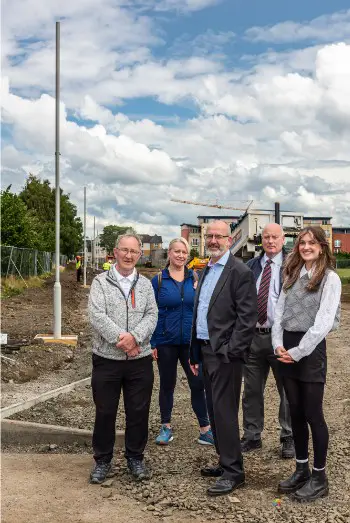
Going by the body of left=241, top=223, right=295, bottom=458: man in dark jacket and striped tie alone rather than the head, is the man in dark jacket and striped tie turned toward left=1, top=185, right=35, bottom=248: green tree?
no

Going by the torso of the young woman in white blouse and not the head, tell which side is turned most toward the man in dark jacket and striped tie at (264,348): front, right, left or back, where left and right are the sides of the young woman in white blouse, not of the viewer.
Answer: right

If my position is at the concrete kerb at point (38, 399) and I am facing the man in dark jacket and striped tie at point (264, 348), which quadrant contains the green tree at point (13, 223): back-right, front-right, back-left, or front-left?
back-left

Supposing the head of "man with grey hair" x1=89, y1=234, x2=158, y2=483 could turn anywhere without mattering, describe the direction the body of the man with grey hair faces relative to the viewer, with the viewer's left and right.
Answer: facing the viewer

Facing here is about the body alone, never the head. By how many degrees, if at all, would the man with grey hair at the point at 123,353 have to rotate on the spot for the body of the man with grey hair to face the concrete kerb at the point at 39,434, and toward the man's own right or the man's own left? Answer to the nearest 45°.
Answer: approximately 135° to the man's own right

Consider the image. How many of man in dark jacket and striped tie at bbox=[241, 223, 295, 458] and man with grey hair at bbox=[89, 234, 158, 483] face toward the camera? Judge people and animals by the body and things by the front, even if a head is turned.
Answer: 2

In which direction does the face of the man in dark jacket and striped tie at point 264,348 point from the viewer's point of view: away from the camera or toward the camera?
toward the camera

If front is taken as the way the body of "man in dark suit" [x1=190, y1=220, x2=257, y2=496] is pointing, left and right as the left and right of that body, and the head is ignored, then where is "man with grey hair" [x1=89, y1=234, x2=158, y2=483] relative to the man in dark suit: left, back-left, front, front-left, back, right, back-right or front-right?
front-right

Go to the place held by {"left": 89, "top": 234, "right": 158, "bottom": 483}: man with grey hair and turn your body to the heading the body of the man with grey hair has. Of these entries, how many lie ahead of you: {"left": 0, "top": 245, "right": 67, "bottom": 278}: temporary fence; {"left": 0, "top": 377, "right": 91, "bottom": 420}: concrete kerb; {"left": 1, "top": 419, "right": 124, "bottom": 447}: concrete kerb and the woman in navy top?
0

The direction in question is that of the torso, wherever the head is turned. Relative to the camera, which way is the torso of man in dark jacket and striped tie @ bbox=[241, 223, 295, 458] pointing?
toward the camera

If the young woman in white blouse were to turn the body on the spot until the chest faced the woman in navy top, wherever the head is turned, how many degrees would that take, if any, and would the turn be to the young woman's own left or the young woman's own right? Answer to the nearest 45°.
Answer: approximately 90° to the young woman's own right

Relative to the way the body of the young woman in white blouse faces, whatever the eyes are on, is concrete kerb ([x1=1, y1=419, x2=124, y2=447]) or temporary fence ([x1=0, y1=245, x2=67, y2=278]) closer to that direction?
the concrete kerb

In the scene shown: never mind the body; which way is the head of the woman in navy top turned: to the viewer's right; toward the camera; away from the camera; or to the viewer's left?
toward the camera

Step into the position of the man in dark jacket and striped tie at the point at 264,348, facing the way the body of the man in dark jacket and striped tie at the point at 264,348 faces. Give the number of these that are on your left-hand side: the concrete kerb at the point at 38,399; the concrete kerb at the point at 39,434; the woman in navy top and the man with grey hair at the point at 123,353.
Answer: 0

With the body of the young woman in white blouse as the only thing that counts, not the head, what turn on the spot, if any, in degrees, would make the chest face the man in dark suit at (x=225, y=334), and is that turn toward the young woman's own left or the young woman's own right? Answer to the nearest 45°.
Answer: approximately 45° to the young woman's own right

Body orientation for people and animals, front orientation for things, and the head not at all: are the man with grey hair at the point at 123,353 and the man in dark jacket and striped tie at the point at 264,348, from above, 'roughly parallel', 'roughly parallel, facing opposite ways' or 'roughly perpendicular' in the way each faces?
roughly parallel

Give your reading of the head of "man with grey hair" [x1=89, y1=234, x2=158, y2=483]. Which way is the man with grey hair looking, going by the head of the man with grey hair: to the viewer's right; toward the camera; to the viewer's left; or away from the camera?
toward the camera

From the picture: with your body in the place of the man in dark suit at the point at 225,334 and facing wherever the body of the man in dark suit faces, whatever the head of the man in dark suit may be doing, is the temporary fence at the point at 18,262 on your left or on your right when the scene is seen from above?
on your right
